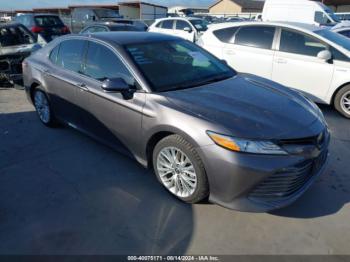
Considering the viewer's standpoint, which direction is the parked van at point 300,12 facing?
facing to the right of the viewer

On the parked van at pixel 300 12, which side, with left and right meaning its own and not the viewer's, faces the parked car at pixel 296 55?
right

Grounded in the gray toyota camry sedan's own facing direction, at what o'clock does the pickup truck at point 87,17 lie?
The pickup truck is roughly at 7 o'clock from the gray toyota camry sedan.

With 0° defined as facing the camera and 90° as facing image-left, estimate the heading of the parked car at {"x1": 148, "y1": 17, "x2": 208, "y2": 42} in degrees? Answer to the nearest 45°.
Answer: approximately 315°

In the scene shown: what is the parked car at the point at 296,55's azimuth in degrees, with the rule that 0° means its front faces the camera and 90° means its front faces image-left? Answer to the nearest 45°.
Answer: approximately 315°

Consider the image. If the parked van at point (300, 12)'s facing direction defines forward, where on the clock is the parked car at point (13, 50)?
the parked car at point (13, 50) is roughly at 4 o'clock from the parked van at point (300, 12).

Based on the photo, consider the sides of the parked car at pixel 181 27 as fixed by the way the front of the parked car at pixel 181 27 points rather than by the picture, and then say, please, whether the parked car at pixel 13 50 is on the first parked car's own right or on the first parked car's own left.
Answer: on the first parked car's own right
